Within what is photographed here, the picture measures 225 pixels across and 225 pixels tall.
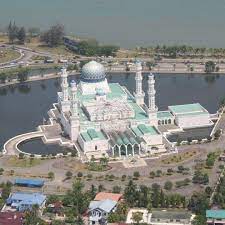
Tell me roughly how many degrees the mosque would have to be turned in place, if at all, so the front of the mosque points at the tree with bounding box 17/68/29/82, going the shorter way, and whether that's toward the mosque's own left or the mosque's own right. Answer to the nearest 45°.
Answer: approximately 135° to the mosque's own right

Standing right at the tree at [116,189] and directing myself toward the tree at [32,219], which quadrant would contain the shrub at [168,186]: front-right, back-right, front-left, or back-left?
back-left

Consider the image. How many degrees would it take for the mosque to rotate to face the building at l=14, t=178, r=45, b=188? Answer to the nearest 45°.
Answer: approximately 45° to its right

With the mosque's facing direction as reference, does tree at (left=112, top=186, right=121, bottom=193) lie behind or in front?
in front

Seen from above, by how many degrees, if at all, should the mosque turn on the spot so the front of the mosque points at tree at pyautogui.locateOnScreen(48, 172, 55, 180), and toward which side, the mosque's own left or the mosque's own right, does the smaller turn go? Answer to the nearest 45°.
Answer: approximately 45° to the mosque's own right

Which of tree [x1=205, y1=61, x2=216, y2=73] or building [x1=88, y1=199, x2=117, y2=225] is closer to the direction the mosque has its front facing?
the building

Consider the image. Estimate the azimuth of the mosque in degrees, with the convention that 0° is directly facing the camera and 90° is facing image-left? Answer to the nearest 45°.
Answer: approximately 0°

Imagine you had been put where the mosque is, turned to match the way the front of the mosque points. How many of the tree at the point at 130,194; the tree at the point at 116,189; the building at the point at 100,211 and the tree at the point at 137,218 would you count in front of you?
4

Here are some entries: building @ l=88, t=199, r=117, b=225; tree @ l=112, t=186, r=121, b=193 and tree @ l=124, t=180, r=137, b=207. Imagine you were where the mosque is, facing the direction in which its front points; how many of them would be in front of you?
3

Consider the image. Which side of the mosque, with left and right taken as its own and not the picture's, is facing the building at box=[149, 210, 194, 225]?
front

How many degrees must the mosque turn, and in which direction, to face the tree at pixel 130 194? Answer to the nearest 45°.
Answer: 0° — it already faces it

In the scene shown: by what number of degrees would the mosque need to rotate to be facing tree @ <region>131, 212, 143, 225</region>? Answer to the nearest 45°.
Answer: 0° — it already faces it

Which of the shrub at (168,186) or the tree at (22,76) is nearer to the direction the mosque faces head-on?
the shrub

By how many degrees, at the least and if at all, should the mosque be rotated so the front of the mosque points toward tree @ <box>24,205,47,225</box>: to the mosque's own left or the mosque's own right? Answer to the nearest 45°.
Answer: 0° — it already faces it

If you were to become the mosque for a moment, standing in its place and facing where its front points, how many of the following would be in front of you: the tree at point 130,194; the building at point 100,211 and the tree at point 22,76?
2
